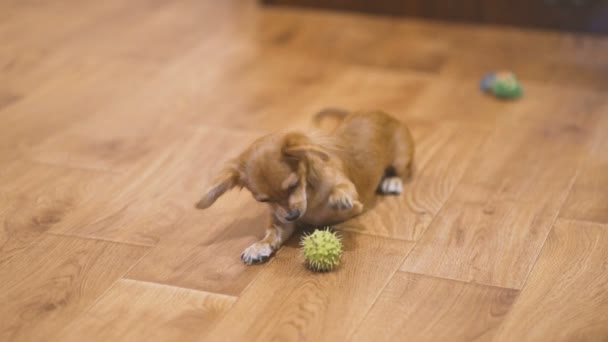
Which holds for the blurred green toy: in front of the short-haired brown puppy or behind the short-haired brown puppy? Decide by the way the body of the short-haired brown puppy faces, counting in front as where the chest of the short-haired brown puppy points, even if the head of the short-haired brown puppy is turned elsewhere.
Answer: behind

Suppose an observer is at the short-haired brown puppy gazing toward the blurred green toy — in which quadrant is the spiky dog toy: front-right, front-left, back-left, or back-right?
back-right

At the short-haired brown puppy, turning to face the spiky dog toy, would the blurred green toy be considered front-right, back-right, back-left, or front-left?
back-left

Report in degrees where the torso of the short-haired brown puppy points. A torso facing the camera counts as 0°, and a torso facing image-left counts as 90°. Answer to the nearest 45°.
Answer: approximately 45°
